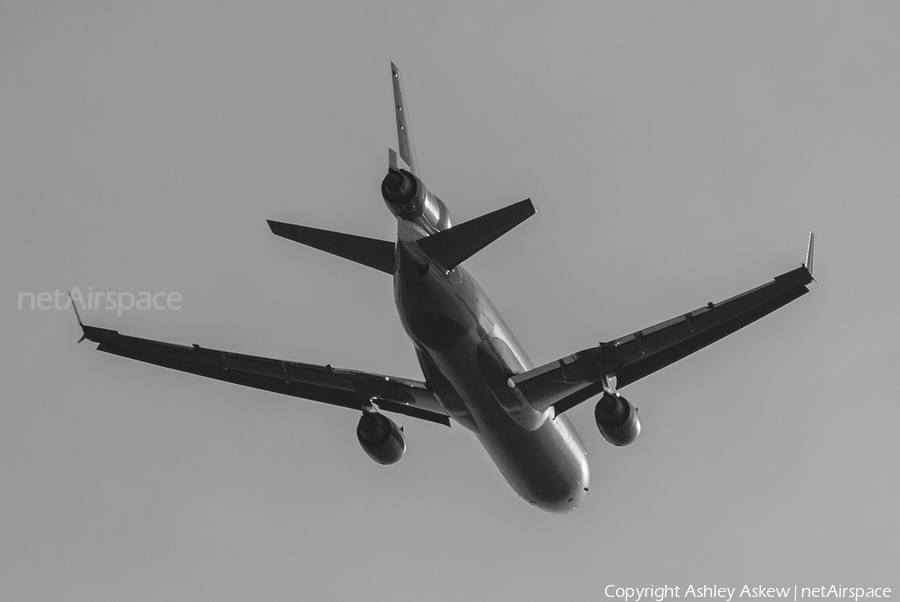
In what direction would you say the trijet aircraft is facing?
away from the camera
